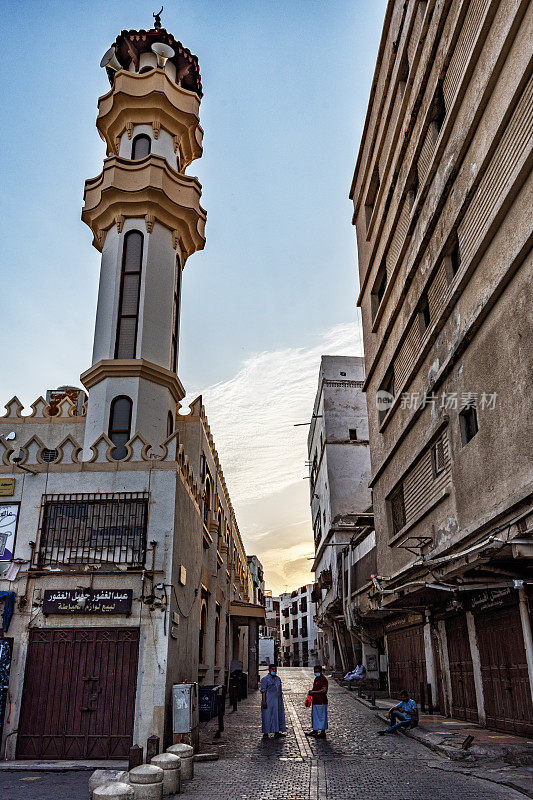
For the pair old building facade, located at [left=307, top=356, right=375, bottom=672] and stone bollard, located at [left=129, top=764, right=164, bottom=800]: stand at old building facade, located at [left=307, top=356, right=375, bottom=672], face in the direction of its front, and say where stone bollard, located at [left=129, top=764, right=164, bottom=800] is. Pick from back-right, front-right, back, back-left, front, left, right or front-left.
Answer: left

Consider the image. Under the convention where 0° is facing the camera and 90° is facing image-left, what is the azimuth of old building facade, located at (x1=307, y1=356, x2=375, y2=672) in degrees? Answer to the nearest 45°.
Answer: approximately 90°

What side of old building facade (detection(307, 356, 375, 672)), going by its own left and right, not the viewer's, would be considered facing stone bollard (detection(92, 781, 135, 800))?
left

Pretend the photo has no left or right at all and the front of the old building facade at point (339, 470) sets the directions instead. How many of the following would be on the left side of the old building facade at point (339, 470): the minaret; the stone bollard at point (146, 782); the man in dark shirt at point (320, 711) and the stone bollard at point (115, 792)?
4

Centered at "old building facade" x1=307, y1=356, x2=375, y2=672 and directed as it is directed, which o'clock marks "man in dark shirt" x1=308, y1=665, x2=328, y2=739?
The man in dark shirt is roughly at 9 o'clock from the old building facade.

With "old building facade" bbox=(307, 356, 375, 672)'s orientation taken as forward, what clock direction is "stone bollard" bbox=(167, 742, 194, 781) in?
The stone bollard is roughly at 9 o'clock from the old building facade.

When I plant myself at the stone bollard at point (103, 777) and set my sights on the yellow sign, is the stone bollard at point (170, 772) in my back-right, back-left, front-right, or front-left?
back-right

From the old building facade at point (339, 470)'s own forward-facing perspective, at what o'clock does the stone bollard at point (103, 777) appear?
The stone bollard is roughly at 9 o'clock from the old building facade.

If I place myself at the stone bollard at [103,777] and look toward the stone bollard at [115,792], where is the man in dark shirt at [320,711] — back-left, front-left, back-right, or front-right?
back-left

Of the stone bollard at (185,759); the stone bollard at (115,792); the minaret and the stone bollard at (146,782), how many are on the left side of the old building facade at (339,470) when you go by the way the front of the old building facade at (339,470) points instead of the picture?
4

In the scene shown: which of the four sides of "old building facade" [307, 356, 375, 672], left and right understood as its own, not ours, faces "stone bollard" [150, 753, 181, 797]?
left
